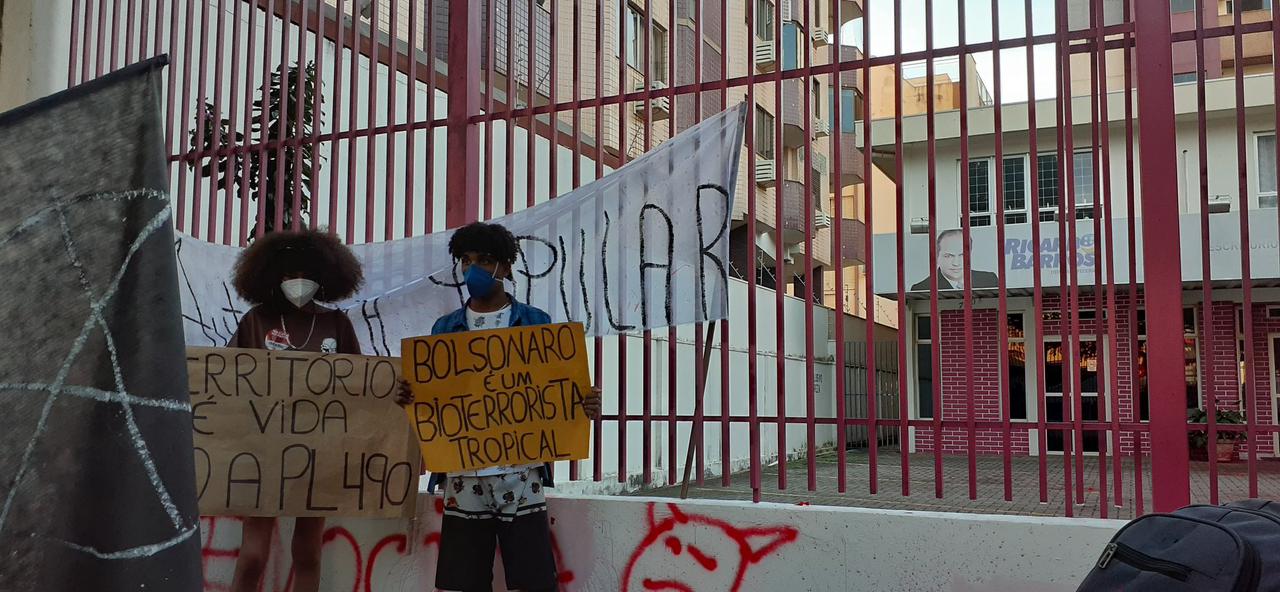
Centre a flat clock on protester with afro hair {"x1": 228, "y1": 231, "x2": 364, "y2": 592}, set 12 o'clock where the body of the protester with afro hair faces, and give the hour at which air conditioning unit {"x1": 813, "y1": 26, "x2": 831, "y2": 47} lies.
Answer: The air conditioning unit is roughly at 7 o'clock from the protester with afro hair.

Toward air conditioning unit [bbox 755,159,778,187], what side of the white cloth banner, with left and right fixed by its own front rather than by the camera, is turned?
back

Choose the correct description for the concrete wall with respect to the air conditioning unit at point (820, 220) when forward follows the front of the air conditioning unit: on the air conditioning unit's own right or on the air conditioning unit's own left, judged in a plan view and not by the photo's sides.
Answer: on the air conditioning unit's own right

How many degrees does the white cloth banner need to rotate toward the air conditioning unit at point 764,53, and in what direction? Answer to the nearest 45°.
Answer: approximately 180°

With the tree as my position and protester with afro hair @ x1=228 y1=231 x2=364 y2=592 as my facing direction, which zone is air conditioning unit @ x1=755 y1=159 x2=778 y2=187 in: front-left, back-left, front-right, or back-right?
back-left

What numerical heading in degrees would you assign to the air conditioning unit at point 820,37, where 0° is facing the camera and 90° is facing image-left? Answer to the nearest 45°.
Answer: approximately 315°

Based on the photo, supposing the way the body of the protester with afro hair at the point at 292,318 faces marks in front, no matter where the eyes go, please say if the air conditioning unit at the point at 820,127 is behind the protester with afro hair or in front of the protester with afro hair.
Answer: behind

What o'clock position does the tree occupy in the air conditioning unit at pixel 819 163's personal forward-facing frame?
The tree is roughly at 2 o'clock from the air conditioning unit.

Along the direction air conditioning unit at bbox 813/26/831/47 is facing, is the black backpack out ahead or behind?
ahead

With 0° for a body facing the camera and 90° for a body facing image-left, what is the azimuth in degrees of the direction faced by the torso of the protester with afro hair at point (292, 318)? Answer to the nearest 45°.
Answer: approximately 0°

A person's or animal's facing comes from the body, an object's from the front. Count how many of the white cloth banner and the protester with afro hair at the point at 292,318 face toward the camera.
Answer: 2
